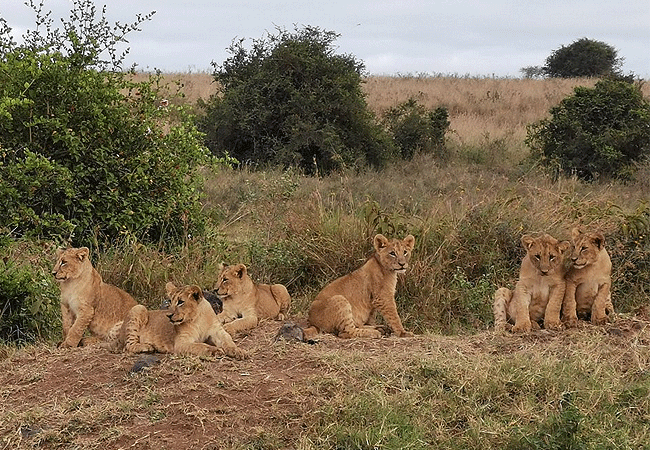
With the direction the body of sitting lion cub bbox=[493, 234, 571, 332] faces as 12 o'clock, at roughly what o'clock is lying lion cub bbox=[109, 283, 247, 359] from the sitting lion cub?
The lying lion cub is roughly at 2 o'clock from the sitting lion cub.

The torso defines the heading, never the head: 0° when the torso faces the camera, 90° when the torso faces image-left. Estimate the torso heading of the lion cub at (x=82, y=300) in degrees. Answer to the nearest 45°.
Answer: approximately 45°

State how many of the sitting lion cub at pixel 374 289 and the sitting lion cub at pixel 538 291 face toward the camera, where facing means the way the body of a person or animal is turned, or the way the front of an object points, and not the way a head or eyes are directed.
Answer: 1

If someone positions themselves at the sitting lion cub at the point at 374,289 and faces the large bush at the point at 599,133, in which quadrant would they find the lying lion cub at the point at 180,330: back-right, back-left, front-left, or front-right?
back-left

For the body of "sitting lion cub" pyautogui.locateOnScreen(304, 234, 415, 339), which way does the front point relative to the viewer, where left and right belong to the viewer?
facing to the right of the viewer

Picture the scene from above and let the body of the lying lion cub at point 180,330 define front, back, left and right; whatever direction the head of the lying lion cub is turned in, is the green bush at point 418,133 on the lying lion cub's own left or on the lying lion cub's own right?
on the lying lion cub's own left

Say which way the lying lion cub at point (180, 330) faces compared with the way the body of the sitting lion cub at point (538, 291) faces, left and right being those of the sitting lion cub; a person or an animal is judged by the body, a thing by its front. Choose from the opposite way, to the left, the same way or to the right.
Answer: to the left

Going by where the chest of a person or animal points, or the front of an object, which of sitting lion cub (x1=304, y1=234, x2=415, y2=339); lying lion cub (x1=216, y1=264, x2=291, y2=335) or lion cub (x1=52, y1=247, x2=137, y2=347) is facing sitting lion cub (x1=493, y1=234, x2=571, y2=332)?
sitting lion cub (x1=304, y1=234, x2=415, y2=339)

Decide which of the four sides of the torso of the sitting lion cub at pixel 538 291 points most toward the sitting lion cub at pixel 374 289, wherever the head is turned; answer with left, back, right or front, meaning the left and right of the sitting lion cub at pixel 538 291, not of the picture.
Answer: right

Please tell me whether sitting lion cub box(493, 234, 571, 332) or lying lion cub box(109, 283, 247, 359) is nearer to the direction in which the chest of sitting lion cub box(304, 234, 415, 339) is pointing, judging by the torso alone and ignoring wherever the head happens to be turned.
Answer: the sitting lion cub

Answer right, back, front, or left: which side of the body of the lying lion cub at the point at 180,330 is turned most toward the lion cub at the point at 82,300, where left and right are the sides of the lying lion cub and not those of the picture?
back

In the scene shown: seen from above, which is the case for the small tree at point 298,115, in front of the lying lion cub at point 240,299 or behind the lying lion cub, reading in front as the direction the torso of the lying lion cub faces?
behind

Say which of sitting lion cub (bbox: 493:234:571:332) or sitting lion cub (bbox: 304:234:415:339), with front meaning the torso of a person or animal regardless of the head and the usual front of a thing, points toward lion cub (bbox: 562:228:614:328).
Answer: sitting lion cub (bbox: 304:234:415:339)

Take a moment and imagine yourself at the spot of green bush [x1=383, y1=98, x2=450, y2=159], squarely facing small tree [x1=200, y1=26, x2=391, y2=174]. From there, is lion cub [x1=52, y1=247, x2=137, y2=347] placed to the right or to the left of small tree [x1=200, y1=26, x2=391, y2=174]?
left

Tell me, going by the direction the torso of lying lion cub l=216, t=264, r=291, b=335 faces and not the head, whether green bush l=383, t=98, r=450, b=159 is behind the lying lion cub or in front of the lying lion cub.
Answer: behind
